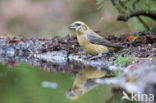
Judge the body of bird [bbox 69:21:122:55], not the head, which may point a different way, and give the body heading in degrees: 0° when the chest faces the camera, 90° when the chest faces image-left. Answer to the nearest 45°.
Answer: approximately 90°

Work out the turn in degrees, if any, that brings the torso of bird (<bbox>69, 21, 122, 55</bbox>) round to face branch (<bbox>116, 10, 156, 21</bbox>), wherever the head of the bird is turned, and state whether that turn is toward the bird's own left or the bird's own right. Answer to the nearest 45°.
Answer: approximately 135° to the bird's own right
